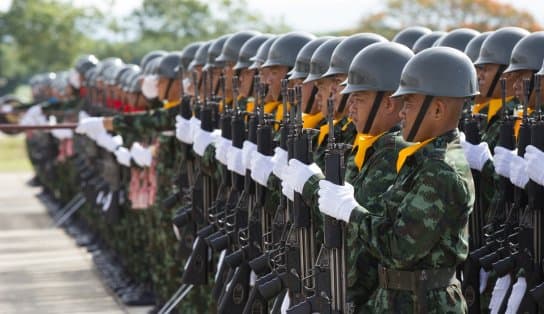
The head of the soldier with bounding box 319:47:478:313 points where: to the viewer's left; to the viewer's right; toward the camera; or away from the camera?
to the viewer's left

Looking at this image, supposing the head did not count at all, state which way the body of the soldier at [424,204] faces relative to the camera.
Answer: to the viewer's left
